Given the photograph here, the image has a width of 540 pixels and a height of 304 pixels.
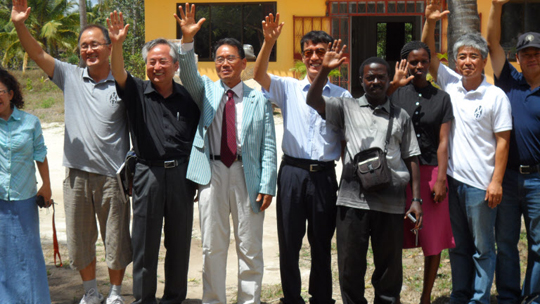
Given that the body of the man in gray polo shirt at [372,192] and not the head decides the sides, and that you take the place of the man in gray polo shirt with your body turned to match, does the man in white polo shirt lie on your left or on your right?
on your left

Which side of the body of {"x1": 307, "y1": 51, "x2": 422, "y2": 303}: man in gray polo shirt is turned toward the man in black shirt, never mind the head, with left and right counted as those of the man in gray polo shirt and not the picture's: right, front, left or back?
right

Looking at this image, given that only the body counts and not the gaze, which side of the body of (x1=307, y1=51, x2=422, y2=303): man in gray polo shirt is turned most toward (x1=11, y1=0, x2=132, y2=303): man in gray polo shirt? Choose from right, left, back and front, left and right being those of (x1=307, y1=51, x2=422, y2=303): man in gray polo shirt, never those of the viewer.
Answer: right

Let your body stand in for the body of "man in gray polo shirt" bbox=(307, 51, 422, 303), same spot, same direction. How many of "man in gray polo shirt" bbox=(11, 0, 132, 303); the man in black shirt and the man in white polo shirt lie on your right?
2

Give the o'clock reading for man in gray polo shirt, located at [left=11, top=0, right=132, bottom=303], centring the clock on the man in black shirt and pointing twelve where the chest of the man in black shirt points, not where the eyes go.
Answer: The man in gray polo shirt is roughly at 4 o'clock from the man in black shirt.

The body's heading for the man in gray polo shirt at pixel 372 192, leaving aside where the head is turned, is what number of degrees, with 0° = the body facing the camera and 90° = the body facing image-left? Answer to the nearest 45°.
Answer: approximately 0°

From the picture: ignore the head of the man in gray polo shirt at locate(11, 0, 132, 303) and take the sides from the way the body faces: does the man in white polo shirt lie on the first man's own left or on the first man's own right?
on the first man's own left

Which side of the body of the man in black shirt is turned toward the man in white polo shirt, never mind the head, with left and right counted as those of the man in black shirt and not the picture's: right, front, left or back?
left

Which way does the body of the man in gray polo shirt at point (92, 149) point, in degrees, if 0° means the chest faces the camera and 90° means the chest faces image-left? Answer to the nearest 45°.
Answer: approximately 0°
